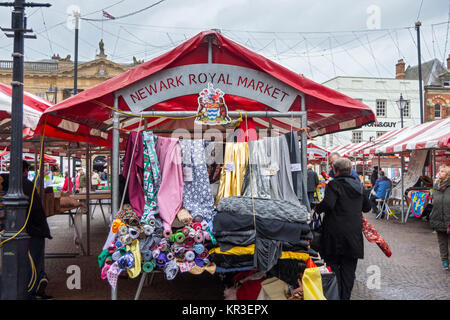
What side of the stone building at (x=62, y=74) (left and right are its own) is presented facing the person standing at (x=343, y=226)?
front

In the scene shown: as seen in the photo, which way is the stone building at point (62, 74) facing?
toward the camera

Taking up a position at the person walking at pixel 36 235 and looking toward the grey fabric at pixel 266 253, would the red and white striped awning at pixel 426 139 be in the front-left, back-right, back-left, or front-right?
front-left

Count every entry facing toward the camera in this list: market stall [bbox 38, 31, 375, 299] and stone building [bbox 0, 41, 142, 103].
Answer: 2

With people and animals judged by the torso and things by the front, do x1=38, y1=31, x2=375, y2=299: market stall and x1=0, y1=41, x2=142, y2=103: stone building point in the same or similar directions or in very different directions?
same or similar directions

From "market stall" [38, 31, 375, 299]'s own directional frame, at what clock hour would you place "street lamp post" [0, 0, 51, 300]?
The street lamp post is roughly at 3 o'clock from the market stall.

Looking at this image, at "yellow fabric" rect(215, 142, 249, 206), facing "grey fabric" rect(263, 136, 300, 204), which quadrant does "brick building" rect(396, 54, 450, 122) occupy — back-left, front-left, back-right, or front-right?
front-left

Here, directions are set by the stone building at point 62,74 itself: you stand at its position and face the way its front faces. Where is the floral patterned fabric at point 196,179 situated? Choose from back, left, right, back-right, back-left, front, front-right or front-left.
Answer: front

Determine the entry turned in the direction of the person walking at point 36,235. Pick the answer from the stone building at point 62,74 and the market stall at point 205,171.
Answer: the stone building

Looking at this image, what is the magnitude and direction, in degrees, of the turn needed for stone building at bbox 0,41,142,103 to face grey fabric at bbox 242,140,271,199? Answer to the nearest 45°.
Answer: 0° — it already faces it

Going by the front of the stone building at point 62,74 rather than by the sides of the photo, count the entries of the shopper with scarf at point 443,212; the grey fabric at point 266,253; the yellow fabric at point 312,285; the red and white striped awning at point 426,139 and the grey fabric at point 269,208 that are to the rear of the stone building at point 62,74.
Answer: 0

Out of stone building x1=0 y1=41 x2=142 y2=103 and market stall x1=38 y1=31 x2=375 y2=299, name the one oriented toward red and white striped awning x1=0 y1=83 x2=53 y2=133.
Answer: the stone building

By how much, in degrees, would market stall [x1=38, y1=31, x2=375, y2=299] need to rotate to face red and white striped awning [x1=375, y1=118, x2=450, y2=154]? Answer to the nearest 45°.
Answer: approximately 135° to its left

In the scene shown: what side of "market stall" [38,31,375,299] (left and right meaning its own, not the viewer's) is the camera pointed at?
front

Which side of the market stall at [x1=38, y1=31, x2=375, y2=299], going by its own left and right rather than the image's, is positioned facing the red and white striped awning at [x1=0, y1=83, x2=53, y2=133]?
right

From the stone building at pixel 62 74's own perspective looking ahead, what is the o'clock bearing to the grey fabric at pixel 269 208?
The grey fabric is roughly at 12 o'clock from the stone building.

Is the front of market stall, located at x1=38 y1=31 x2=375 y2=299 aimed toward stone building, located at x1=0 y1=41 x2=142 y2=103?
no

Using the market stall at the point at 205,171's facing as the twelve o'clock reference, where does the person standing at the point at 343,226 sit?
The person standing is roughly at 9 o'clock from the market stall.

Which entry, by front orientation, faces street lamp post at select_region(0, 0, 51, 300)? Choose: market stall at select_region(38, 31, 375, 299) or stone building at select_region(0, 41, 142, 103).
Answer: the stone building

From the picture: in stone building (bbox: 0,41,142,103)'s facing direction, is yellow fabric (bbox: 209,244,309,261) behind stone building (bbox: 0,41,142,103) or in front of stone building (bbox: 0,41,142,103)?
in front
